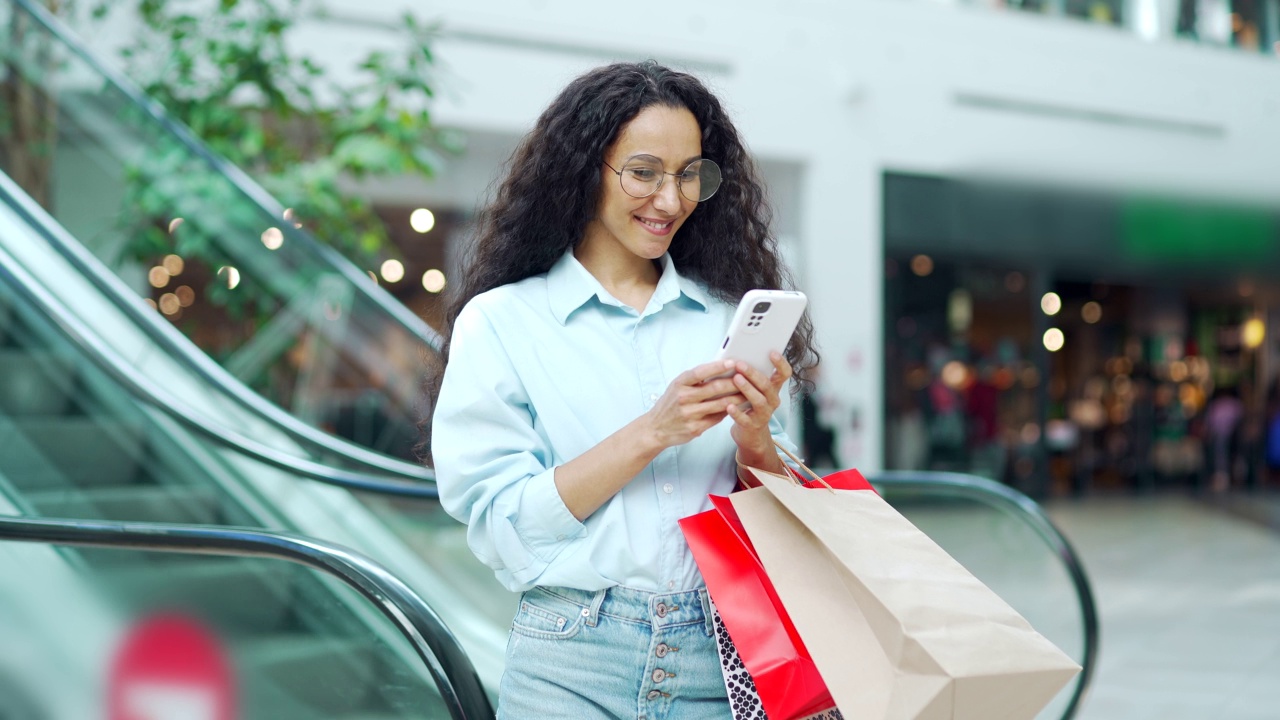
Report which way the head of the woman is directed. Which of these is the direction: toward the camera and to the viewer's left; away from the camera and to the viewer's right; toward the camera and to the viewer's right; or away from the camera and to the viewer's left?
toward the camera and to the viewer's right

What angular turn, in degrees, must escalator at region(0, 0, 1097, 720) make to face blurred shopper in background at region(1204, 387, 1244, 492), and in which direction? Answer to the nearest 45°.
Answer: approximately 45° to its left

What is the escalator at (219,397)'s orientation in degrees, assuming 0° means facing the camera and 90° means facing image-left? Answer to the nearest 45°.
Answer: approximately 270°

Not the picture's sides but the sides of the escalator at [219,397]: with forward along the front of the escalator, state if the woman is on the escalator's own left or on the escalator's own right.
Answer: on the escalator's own right

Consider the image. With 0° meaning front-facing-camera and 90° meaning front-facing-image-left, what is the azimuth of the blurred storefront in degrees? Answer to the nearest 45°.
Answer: approximately 0°

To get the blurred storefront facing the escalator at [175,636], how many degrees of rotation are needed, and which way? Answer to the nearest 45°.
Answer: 0° — it already faces it

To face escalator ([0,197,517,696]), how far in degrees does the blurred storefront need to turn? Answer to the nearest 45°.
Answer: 0° — it already faces it

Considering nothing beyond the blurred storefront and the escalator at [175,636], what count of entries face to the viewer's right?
1
